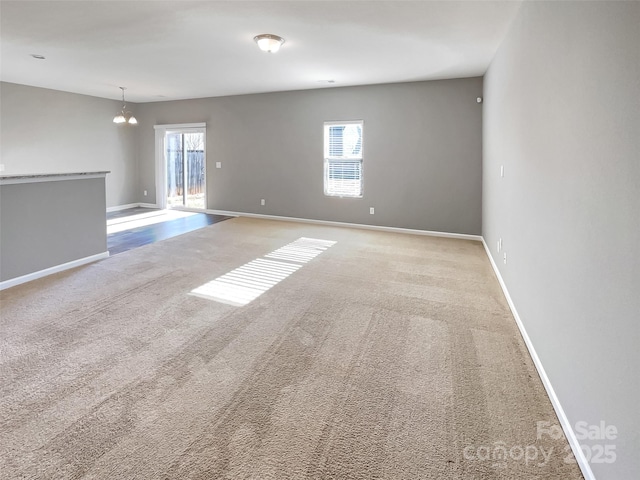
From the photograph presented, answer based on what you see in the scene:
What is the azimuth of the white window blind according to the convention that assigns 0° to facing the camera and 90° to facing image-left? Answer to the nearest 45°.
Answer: approximately 0°
